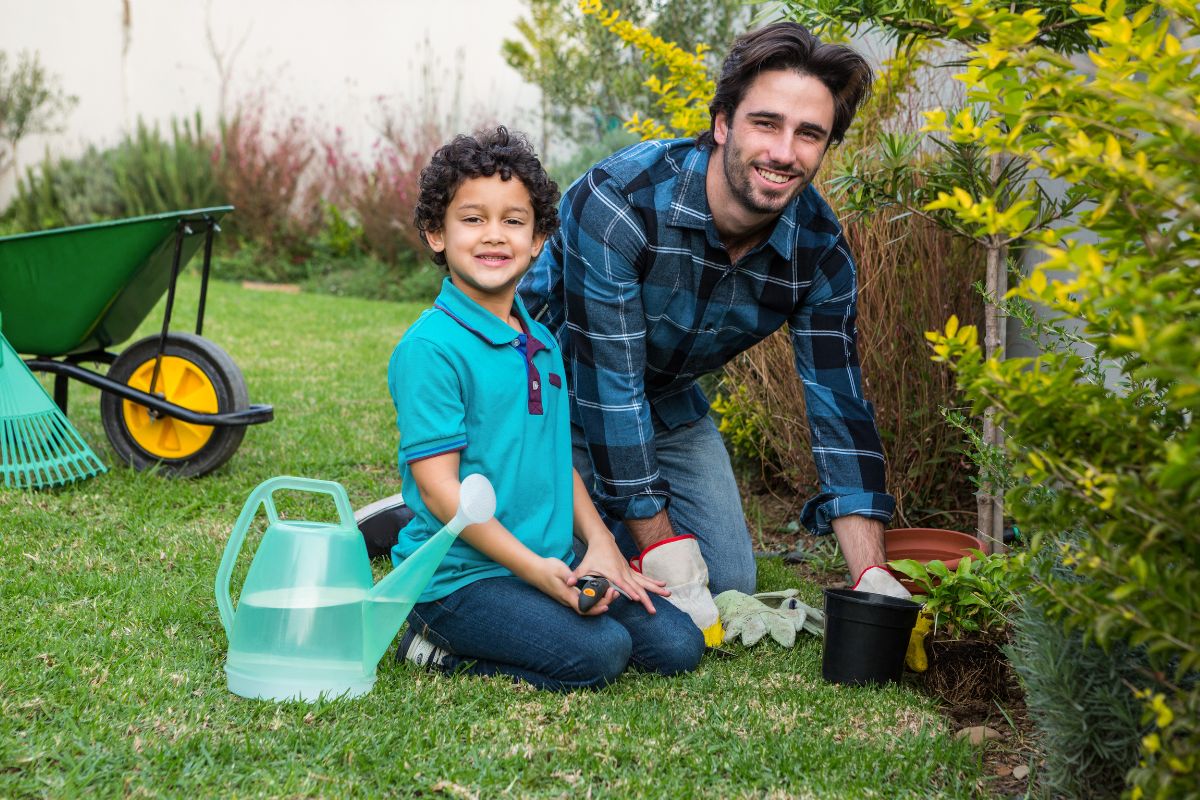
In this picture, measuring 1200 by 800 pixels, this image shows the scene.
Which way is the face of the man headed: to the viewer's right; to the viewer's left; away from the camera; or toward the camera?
toward the camera

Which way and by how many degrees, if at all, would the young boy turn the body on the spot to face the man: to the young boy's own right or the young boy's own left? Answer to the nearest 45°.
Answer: approximately 90° to the young boy's own left

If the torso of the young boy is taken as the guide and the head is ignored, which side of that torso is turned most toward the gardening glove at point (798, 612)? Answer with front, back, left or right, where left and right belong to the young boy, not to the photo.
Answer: left

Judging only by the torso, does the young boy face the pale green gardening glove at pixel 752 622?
no

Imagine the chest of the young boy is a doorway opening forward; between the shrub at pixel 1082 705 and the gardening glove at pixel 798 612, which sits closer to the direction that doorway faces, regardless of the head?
the shrub

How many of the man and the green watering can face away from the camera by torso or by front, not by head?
0

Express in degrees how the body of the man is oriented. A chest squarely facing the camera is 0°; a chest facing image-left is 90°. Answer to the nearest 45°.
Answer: approximately 315°

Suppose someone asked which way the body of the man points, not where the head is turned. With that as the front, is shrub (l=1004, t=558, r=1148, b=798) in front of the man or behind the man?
in front

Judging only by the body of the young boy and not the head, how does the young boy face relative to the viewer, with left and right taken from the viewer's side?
facing the viewer and to the right of the viewer

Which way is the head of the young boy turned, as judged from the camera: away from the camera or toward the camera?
toward the camera

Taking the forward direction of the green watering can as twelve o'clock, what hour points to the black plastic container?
The black plastic container is roughly at 12 o'clock from the green watering can.

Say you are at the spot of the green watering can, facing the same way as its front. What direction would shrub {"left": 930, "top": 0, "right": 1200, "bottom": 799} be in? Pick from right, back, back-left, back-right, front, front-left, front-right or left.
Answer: front-right

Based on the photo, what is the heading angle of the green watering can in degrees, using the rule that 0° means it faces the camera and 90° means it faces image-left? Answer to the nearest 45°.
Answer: approximately 270°

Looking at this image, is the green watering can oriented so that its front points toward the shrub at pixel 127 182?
no

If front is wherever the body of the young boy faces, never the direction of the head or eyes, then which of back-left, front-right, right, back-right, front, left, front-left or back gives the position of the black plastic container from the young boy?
front-left
